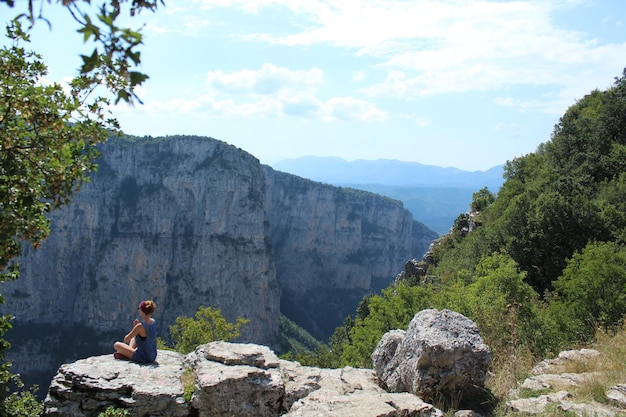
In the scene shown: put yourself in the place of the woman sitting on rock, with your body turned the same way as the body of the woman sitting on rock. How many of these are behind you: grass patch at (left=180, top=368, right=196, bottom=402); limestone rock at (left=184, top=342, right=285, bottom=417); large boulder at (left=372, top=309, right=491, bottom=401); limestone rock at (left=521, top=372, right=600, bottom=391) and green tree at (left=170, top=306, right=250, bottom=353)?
4

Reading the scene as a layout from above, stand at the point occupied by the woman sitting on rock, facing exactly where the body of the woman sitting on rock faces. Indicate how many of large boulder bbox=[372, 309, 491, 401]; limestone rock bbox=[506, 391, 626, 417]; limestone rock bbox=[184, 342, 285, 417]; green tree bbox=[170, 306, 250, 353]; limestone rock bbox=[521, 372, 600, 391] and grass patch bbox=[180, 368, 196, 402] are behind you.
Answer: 5

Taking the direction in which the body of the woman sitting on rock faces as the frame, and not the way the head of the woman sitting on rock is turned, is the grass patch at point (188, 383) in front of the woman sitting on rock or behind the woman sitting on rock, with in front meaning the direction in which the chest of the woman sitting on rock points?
behind

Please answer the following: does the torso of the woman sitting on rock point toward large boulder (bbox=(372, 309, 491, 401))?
no

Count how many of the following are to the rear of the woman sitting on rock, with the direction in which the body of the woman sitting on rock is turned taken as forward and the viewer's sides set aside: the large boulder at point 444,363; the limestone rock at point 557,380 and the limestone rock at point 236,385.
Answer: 3

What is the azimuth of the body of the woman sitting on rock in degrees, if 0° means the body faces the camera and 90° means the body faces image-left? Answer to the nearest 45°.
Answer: approximately 135°

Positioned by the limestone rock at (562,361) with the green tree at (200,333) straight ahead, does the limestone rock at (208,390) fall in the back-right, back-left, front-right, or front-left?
front-left

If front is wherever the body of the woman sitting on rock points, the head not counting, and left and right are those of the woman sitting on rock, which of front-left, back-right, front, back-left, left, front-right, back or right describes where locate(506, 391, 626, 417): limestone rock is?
back

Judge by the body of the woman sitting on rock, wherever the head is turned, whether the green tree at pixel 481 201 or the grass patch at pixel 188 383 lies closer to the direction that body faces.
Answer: the green tree

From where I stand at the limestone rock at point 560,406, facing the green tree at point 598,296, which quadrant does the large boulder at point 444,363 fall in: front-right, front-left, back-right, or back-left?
front-left

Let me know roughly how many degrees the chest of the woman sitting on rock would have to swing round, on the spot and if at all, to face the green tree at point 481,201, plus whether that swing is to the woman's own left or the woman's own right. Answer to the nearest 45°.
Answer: approximately 90° to the woman's own right
